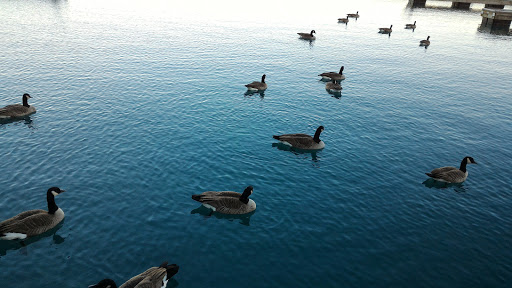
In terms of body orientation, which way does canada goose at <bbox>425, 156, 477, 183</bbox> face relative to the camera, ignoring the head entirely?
to the viewer's right

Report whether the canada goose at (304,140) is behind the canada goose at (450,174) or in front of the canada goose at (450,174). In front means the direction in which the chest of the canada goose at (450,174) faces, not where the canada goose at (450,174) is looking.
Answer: behind

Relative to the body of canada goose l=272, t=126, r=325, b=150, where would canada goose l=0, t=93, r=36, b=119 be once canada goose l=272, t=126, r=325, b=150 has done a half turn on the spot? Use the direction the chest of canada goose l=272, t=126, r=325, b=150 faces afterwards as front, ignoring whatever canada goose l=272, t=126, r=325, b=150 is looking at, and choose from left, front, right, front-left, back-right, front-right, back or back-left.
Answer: front

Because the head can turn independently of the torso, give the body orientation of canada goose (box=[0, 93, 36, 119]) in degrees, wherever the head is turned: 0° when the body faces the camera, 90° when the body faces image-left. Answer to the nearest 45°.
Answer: approximately 270°

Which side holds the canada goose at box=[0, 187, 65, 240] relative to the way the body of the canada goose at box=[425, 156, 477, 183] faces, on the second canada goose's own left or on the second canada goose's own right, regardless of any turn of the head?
on the second canada goose's own right

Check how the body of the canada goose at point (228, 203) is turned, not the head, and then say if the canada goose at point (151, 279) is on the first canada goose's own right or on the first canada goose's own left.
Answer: on the first canada goose's own right

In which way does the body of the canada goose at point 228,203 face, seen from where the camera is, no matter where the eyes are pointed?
to the viewer's right

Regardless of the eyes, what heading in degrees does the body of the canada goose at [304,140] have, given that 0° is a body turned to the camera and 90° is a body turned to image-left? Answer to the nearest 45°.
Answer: approximately 270°
